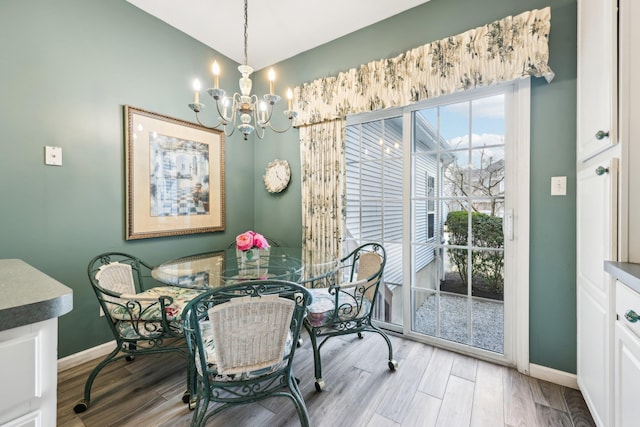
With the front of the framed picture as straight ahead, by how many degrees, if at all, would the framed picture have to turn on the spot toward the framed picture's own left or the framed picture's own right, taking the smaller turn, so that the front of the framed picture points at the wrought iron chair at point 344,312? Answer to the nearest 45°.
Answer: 0° — it already faces it

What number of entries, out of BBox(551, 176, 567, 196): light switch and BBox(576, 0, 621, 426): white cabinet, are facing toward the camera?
1

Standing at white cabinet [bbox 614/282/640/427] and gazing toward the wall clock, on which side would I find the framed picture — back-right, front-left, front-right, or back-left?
front-left

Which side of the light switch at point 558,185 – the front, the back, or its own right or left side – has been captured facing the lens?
front

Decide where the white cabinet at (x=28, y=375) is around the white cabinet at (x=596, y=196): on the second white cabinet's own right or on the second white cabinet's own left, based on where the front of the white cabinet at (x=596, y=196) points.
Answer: on the second white cabinet's own left

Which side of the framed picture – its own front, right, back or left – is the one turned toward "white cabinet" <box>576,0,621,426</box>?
front

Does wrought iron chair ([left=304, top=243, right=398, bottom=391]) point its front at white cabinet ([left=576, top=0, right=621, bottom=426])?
no

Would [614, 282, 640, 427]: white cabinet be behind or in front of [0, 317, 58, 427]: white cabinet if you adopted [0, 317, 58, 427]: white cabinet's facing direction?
in front

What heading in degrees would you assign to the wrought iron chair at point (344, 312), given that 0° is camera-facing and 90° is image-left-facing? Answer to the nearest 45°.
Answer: approximately 45°

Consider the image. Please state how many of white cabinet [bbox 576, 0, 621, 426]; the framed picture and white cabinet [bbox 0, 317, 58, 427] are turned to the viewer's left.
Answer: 1

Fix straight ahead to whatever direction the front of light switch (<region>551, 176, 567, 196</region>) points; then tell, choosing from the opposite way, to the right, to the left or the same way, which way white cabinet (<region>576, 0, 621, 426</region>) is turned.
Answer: to the right

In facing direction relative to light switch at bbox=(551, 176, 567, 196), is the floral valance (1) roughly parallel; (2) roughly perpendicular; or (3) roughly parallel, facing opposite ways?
roughly parallel

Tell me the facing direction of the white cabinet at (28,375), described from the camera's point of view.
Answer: facing the viewer and to the right of the viewer

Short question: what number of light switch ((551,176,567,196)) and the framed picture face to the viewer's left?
0

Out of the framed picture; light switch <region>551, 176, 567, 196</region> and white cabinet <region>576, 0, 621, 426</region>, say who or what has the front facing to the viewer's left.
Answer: the white cabinet

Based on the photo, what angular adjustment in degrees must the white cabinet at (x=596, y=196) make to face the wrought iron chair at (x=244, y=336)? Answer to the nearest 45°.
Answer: approximately 45° to its left

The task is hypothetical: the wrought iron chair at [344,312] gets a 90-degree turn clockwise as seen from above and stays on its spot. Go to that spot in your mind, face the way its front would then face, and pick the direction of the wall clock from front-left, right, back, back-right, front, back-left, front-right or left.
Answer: front

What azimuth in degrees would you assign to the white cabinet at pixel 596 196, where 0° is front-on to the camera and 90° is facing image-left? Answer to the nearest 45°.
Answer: approximately 90°
